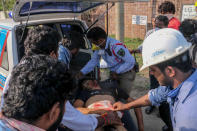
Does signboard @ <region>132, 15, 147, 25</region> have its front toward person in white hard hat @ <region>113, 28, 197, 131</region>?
yes

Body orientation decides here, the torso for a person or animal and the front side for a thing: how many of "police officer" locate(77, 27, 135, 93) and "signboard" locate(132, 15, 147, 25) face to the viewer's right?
0

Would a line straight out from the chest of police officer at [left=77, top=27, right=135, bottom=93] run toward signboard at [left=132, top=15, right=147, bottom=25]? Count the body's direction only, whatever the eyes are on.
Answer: no

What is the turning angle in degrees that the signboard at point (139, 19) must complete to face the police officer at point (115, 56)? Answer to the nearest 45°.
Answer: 0° — it already faces them

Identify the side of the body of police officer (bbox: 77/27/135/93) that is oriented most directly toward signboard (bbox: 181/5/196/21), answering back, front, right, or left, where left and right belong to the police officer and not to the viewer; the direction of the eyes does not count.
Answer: back

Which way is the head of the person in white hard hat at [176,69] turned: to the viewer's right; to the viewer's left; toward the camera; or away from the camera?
to the viewer's left

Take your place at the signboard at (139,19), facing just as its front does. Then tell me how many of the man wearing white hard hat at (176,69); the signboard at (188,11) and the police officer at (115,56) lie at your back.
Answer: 0

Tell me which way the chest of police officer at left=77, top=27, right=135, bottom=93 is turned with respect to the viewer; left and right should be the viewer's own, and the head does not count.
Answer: facing the viewer and to the left of the viewer

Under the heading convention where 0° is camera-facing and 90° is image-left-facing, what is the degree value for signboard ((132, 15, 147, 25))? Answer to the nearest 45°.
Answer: approximately 0°

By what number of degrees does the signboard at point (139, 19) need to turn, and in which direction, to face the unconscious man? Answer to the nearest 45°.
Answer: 0° — it already faces them

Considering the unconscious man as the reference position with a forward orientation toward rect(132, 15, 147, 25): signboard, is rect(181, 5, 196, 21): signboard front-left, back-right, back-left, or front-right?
front-right

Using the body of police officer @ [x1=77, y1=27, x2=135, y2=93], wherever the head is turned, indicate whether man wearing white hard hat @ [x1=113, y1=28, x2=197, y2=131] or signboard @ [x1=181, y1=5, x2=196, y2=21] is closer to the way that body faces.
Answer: the man wearing white hard hat
